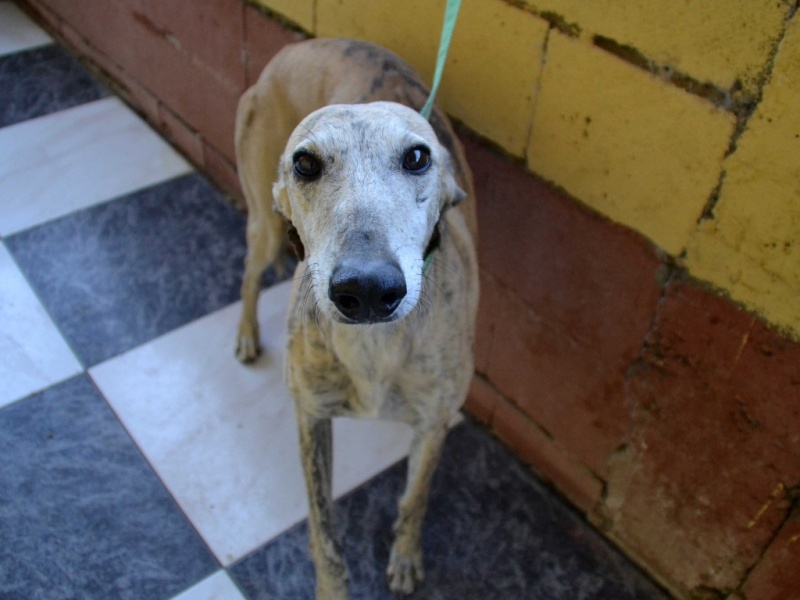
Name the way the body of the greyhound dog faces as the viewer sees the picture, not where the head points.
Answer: toward the camera
